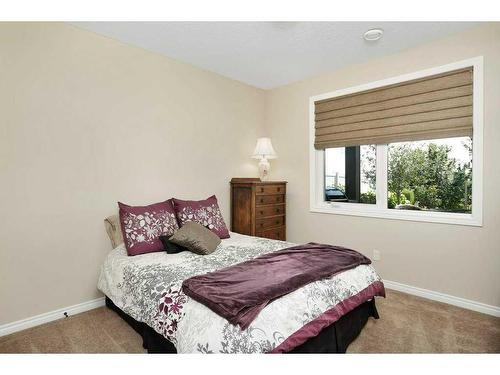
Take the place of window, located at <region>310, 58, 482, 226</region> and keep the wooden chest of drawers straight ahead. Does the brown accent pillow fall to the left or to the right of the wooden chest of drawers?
left

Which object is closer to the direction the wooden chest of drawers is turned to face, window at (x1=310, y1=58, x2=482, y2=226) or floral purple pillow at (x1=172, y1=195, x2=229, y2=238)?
the window

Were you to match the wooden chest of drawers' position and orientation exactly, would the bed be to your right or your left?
on your right

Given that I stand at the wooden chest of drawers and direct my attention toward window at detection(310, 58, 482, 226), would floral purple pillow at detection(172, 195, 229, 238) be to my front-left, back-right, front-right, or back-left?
back-right

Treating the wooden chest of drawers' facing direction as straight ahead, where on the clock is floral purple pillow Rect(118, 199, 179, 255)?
The floral purple pillow is roughly at 3 o'clock from the wooden chest of drawers.

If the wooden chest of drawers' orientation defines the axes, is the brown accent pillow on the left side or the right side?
on its right

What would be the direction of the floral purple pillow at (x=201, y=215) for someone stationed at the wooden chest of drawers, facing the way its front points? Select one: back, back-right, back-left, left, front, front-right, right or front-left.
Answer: right

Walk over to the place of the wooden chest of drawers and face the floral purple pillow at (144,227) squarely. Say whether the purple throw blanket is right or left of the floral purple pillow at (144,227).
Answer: left

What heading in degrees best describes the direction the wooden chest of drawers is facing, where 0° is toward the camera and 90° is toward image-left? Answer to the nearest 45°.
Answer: approximately 315°
